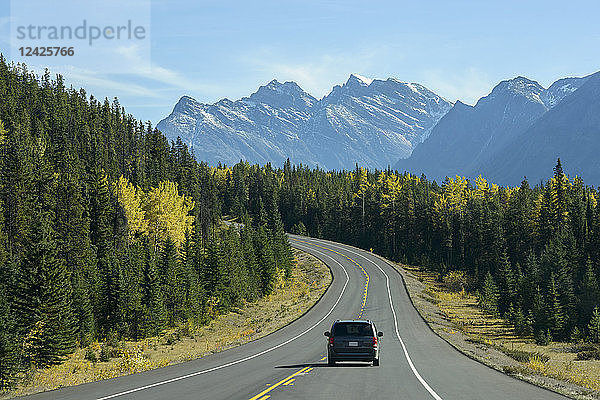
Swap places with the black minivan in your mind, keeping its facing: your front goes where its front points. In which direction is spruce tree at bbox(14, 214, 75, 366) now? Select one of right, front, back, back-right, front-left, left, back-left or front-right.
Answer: front-left

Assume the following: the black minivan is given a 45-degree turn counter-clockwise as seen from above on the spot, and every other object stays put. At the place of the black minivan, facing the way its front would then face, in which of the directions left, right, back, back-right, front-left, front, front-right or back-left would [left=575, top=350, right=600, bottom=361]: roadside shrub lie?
right

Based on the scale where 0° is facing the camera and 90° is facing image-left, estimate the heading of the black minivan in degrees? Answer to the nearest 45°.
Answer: approximately 180°

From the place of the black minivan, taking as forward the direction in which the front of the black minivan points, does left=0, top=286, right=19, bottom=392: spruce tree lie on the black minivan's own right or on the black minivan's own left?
on the black minivan's own left
